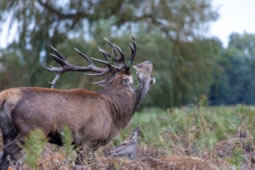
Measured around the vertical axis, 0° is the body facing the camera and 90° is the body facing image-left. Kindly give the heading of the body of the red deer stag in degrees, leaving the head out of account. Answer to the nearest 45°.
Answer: approximately 270°

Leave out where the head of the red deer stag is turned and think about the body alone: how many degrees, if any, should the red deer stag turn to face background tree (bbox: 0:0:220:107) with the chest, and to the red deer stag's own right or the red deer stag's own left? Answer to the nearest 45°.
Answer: approximately 90° to the red deer stag's own left
